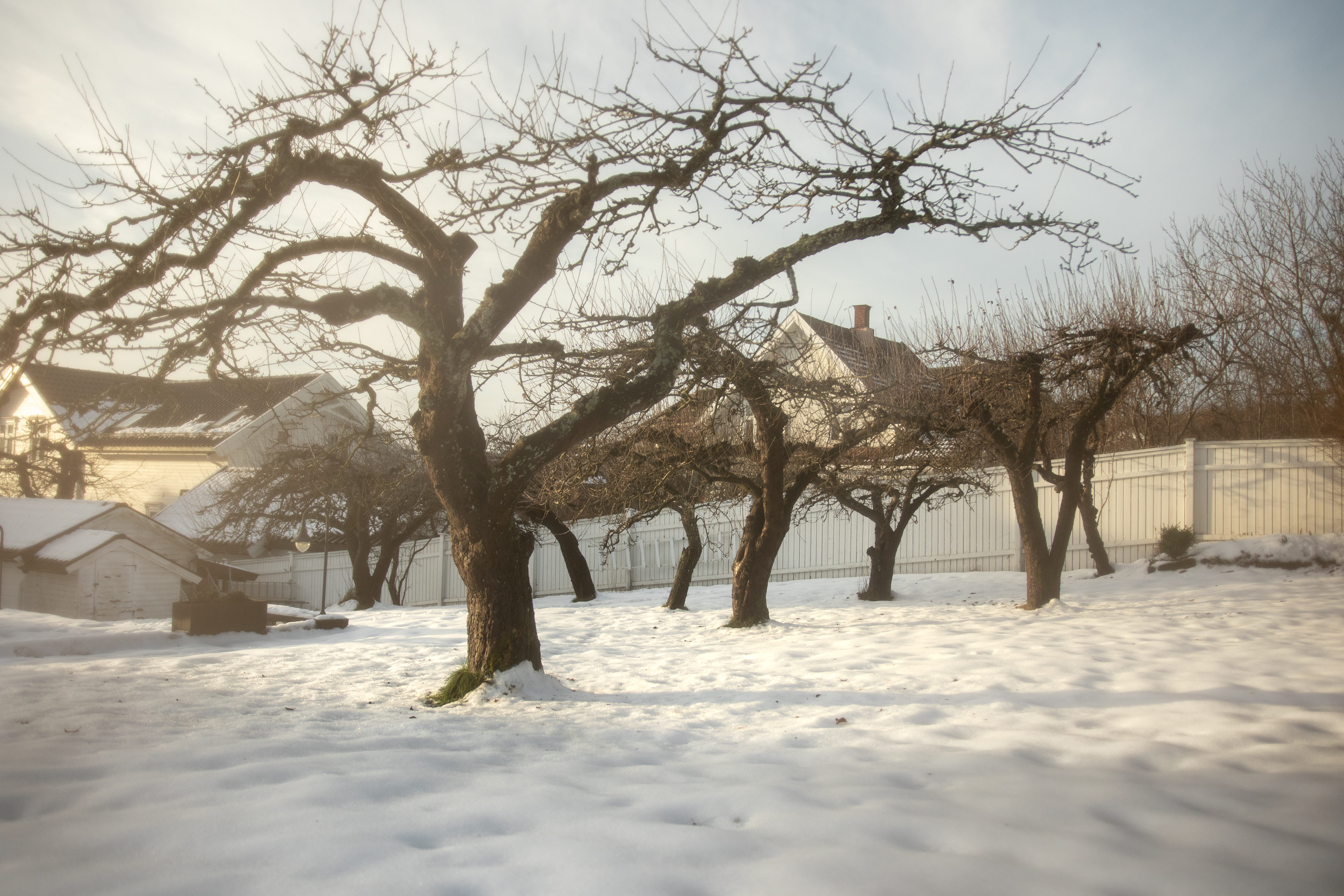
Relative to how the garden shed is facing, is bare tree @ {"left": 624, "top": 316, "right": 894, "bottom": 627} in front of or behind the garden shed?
in front

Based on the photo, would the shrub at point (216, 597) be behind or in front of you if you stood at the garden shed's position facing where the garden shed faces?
in front

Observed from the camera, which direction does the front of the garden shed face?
facing the viewer and to the right of the viewer

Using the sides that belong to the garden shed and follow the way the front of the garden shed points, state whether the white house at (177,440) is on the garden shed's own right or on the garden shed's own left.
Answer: on the garden shed's own left
